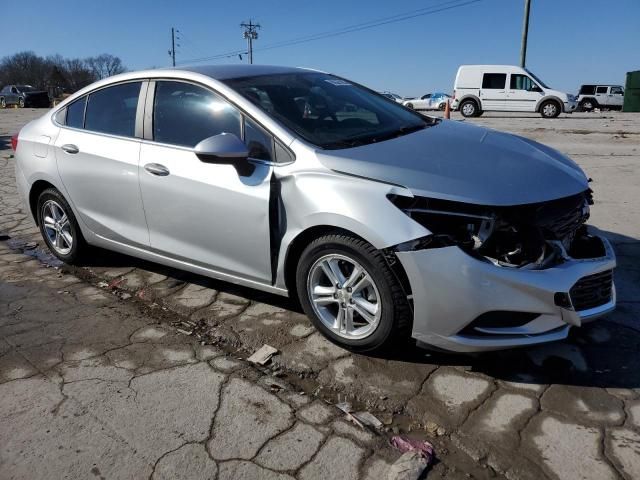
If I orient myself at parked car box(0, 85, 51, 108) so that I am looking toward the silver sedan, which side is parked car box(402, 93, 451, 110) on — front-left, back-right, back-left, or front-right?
front-left

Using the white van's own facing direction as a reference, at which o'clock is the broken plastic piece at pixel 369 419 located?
The broken plastic piece is roughly at 3 o'clock from the white van.

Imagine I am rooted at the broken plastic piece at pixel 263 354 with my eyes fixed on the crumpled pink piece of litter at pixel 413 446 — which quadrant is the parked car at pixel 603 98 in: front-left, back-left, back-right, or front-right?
back-left

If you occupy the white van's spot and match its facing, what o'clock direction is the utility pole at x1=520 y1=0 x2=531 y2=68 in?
The utility pole is roughly at 9 o'clock from the white van.

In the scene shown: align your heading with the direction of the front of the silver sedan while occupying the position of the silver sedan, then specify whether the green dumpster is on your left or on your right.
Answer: on your left

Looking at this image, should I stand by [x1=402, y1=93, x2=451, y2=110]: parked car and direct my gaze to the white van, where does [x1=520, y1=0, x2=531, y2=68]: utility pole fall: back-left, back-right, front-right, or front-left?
front-left

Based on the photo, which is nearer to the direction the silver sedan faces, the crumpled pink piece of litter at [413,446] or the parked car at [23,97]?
the crumpled pink piece of litter

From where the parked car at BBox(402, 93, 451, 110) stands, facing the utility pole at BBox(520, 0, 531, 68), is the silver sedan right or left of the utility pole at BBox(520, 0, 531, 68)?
right

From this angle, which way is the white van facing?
to the viewer's right

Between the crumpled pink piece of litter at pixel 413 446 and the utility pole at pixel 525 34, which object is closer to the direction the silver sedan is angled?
the crumpled pink piece of litter
